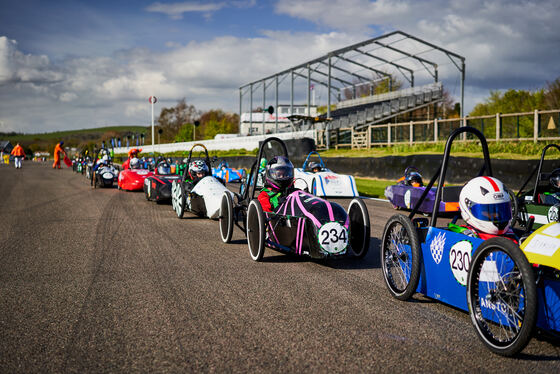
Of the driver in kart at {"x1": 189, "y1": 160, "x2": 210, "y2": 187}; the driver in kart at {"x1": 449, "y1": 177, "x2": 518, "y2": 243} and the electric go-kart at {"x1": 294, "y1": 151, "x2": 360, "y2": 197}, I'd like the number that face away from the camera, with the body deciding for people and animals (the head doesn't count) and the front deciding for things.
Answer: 0

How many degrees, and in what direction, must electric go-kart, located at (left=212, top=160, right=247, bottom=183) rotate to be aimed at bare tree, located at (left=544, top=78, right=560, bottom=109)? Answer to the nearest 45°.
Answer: approximately 90° to its left

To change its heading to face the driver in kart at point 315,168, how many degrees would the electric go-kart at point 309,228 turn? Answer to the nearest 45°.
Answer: approximately 135° to its left

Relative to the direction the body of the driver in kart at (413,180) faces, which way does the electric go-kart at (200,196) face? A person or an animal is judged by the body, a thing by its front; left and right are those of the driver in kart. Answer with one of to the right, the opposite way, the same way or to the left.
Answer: the same way

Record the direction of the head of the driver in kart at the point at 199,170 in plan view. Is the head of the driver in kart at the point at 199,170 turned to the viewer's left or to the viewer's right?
to the viewer's right

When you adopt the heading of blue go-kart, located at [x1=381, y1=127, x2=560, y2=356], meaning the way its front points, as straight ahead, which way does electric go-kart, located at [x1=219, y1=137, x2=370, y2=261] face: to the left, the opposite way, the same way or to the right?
the same way

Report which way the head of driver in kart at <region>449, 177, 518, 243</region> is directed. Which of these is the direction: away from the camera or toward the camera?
toward the camera

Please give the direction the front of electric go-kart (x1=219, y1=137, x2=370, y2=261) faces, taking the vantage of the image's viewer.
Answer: facing the viewer and to the right of the viewer

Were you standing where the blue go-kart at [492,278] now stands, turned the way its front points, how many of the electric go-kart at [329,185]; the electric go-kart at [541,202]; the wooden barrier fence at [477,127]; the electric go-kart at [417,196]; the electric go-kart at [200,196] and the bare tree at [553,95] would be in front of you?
0

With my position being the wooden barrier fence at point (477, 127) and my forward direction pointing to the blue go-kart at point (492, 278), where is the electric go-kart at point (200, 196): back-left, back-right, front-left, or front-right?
front-right

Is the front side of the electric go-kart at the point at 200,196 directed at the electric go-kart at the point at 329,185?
no

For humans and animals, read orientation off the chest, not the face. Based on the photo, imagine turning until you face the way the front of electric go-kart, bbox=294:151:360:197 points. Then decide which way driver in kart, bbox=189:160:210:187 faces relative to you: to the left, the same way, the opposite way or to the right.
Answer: the same way

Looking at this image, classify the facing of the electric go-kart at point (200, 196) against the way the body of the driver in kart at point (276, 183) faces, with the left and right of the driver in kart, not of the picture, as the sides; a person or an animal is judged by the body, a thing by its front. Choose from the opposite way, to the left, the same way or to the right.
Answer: the same way

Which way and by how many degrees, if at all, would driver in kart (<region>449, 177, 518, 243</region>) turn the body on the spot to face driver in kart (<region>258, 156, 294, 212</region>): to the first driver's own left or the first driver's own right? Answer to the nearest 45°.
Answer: approximately 180°

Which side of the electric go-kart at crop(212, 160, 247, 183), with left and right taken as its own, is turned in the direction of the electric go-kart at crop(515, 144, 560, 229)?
front

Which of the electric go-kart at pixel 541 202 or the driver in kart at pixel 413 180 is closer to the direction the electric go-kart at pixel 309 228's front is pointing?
the electric go-kart

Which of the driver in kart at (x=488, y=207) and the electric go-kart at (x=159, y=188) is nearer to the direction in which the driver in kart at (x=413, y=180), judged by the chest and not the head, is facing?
the driver in kart

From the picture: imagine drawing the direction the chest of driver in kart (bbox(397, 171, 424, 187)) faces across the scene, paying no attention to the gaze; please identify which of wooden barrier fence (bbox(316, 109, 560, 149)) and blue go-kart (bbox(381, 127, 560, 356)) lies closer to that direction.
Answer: the blue go-kart

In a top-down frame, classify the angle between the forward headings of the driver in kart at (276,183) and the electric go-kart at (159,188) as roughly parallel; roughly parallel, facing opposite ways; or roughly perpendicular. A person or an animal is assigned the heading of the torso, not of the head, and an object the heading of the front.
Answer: roughly parallel
